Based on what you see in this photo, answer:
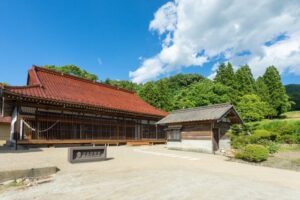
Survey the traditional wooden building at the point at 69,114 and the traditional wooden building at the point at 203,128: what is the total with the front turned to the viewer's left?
0

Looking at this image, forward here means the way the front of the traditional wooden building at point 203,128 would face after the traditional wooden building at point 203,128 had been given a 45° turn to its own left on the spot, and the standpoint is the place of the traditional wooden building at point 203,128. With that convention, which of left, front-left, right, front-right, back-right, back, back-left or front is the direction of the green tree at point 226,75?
left

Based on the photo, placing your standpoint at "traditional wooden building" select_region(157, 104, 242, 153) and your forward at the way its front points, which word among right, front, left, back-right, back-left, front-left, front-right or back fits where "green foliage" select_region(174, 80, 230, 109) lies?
back-left

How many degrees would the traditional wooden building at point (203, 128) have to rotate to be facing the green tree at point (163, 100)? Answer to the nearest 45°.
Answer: approximately 135° to its left

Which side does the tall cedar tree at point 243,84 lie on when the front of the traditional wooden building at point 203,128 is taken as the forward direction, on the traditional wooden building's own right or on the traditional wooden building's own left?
on the traditional wooden building's own left

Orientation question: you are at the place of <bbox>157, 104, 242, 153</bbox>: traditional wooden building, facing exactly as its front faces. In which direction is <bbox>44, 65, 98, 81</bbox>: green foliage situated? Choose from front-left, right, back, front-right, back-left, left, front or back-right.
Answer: back

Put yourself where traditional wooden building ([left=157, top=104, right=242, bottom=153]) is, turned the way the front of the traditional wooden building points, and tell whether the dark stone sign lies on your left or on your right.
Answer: on your right

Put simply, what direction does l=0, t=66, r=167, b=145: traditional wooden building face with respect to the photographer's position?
facing the viewer and to the right of the viewer

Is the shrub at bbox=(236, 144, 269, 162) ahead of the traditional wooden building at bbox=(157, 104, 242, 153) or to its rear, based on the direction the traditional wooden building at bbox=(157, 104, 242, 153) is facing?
ahead

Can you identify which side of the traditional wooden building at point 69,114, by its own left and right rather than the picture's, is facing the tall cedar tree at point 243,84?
left

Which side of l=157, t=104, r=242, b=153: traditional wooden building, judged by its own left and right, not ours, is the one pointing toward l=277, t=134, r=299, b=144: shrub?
left

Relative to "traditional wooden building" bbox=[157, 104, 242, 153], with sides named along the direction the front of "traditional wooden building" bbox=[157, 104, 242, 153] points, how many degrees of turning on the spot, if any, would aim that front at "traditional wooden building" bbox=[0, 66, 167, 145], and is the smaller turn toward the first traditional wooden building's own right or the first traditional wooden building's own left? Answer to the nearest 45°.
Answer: approximately 135° to the first traditional wooden building's own right
